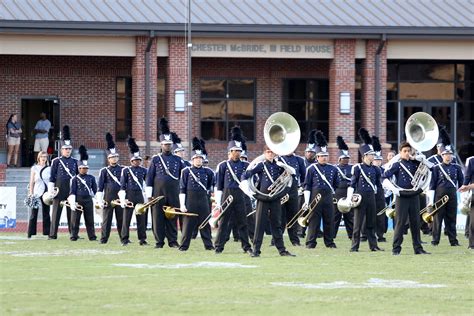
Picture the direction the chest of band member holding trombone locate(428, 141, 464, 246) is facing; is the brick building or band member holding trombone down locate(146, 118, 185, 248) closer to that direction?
the band member holding trombone down

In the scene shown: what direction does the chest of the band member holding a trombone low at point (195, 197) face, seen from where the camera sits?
toward the camera

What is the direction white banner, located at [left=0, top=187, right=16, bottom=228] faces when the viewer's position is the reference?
facing the viewer

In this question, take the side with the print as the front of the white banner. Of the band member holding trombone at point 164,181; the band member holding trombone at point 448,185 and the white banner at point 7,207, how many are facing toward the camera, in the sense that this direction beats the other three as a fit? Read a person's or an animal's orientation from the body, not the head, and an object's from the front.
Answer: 3

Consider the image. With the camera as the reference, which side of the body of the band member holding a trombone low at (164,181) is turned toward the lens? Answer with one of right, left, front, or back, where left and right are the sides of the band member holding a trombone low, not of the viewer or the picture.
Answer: front

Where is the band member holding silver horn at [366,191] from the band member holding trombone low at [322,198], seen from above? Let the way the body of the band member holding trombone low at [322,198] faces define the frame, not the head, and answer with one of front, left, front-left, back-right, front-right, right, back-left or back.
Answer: left

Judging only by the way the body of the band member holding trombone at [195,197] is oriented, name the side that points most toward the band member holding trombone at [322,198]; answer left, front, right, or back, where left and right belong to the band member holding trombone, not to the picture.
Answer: left

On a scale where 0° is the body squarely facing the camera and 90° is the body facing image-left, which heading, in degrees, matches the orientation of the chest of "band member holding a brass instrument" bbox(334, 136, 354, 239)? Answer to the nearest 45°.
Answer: approximately 0°

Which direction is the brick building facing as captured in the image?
toward the camera

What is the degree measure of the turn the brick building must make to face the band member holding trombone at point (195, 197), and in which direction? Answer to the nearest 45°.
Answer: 0° — it already faces them

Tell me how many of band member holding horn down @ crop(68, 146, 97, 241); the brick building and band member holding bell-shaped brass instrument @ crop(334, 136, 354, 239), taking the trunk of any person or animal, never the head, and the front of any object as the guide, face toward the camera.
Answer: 3
